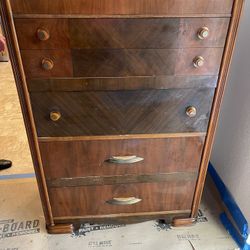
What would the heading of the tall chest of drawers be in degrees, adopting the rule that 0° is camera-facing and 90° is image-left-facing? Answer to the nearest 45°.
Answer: approximately 0°
